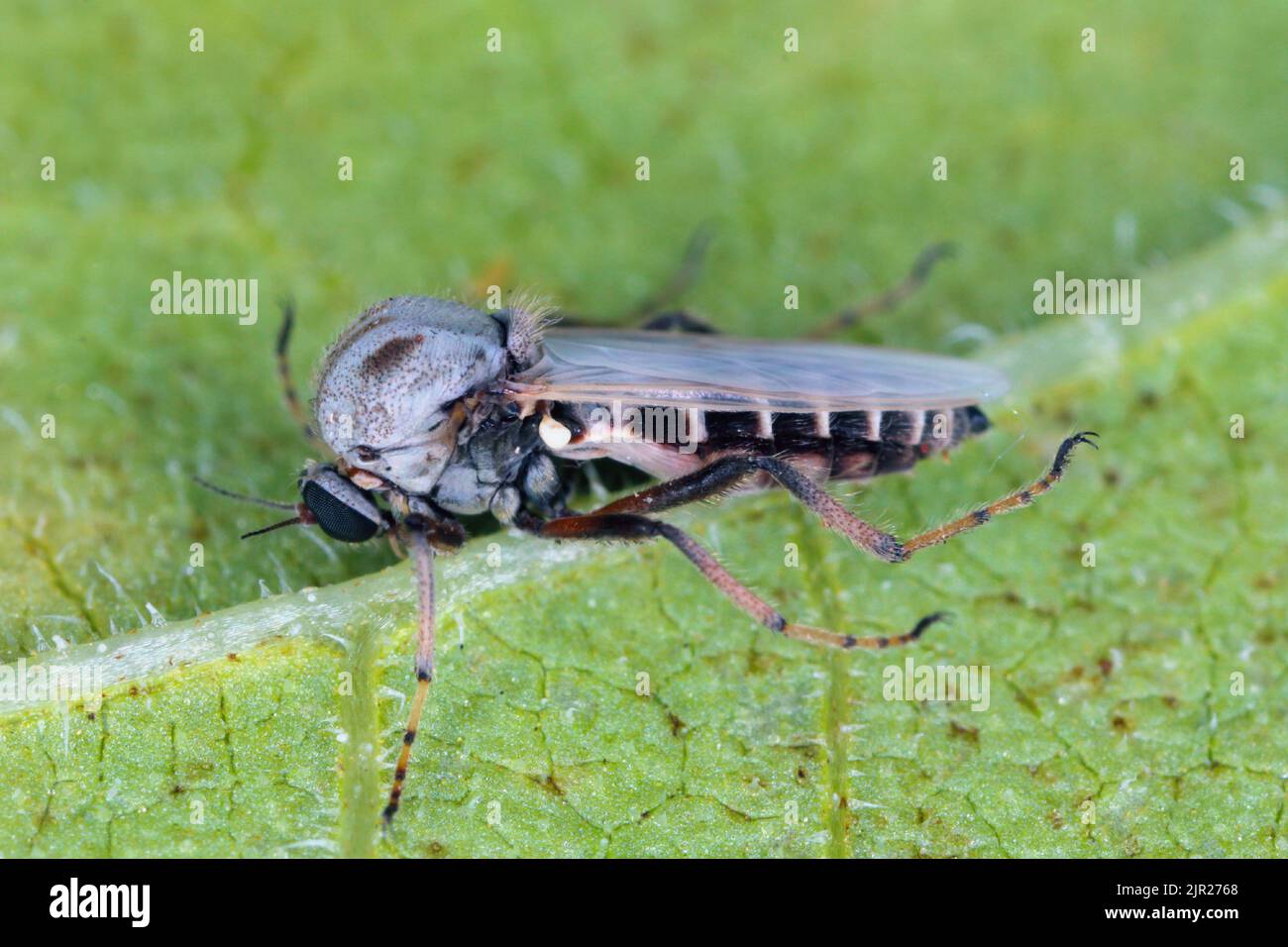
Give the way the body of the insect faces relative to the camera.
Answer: to the viewer's left
